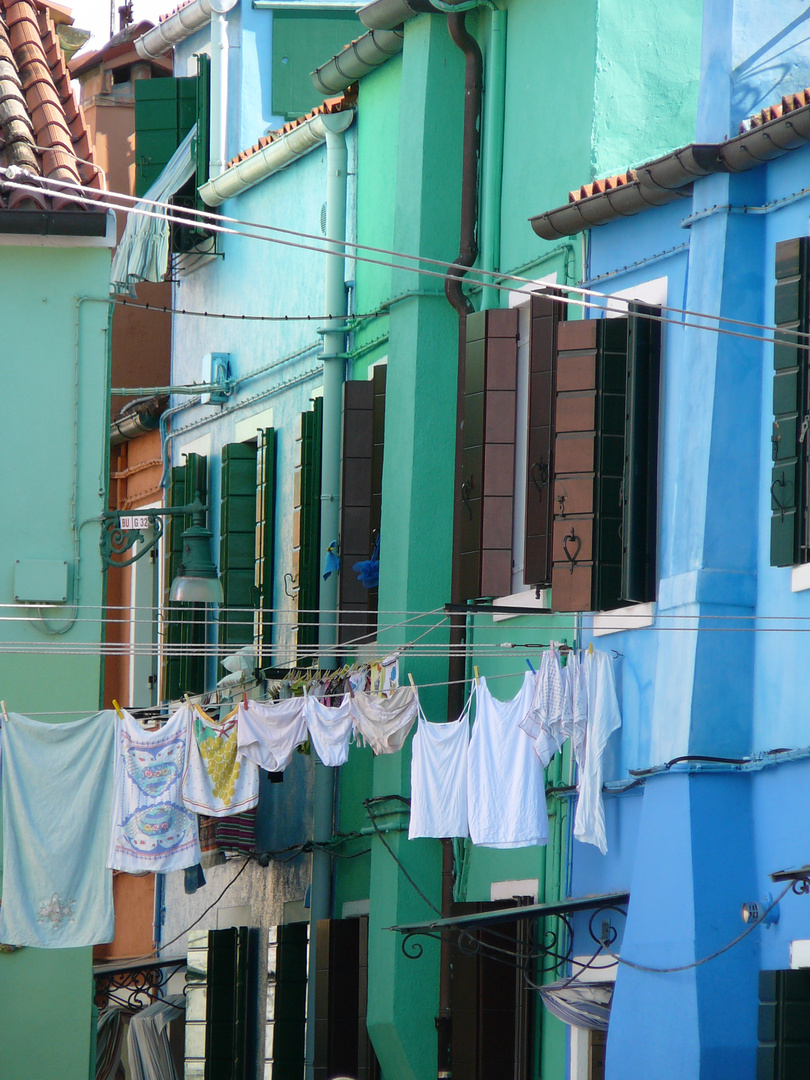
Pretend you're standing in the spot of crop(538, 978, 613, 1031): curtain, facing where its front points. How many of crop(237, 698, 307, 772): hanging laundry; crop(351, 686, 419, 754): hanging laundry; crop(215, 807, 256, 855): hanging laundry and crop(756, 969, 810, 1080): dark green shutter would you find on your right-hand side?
3
